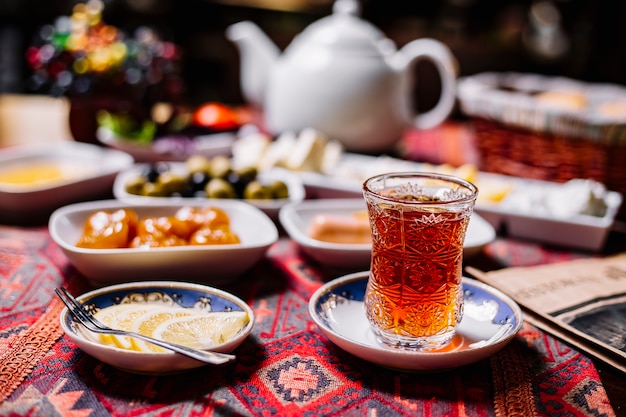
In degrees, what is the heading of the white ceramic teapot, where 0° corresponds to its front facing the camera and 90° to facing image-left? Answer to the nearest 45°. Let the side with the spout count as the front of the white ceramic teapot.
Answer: approximately 90°

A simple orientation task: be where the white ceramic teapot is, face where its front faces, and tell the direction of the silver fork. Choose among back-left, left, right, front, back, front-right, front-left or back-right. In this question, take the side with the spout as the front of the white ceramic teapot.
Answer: left

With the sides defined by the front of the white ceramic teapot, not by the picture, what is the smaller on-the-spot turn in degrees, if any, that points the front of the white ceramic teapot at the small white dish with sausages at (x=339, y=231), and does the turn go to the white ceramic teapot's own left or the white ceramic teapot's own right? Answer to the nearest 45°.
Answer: approximately 90° to the white ceramic teapot's own left

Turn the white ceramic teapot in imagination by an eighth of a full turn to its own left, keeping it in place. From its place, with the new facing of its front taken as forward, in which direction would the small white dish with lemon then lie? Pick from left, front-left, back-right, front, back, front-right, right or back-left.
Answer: front-left

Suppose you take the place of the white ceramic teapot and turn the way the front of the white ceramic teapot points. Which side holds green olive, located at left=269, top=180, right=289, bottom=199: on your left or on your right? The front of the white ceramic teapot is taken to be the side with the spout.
on your left

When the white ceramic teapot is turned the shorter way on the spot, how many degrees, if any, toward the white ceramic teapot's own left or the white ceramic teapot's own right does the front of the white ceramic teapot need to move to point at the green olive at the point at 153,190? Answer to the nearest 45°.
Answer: approximately 45° to the white ceramic teapot's own left

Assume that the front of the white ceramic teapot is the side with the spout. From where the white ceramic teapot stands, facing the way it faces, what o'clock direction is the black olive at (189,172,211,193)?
The black olive is roughly at 10 o'clock from the white ceramic teapot.

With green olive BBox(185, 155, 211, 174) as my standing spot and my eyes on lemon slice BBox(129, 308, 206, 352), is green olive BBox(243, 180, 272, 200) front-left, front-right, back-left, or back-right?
front-left

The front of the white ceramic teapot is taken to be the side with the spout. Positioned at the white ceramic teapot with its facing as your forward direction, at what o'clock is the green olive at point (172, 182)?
The green olive is roughly at 10 o'clock from the white ceramic teapot.

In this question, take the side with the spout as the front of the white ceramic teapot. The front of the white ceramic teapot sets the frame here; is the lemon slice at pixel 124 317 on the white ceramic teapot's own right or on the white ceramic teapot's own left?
on the white ceramic teapot's own left

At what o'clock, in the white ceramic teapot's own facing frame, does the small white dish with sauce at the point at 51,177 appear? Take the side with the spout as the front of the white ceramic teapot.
The small white dish with sauce is roughly at 11 o'clock from the white ceramic teapot.

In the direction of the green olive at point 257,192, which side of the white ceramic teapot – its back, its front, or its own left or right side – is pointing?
left

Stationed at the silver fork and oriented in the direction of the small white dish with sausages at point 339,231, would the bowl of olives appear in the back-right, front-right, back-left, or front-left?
front-left

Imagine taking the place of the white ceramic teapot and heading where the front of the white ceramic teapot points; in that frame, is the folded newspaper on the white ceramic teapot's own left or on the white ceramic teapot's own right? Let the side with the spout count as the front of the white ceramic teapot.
on the white ceramic teapot's own left
